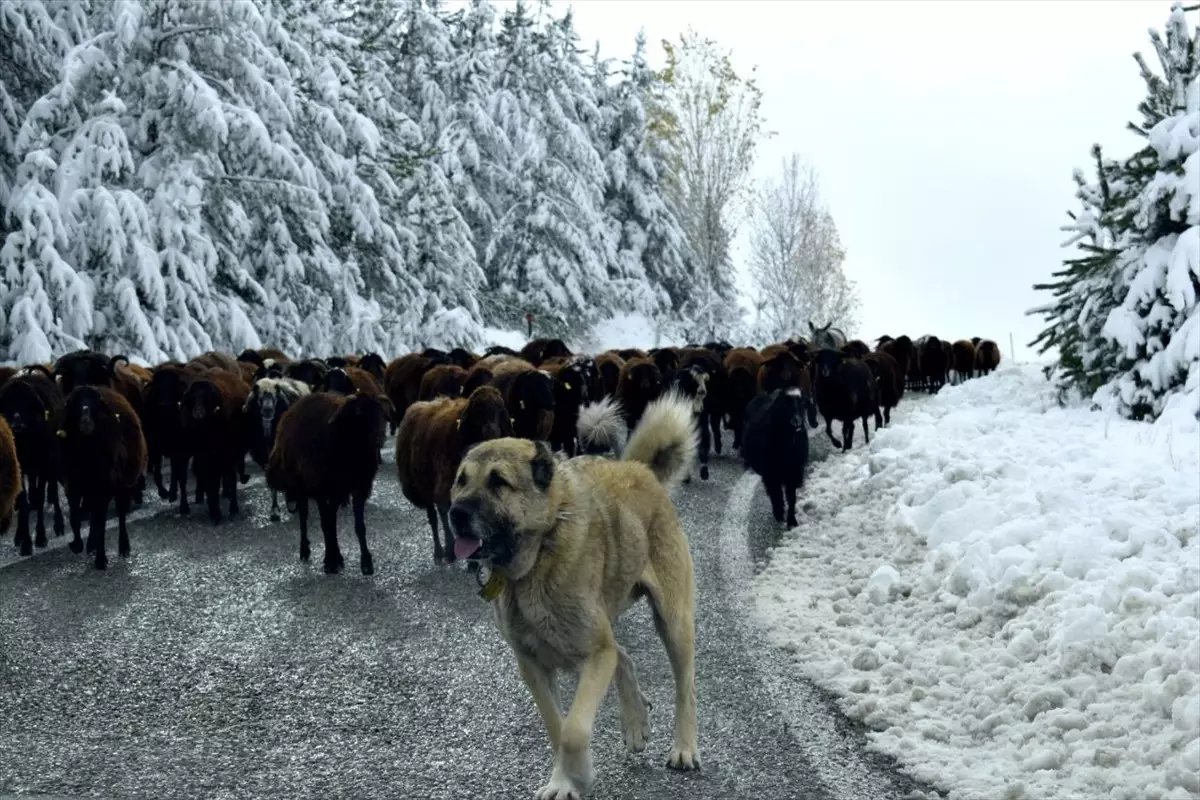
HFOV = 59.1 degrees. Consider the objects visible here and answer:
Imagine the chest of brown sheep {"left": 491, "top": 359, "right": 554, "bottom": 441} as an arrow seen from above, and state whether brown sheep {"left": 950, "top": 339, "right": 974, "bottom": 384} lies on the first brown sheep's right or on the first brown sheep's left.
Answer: on the first brown sheep's left

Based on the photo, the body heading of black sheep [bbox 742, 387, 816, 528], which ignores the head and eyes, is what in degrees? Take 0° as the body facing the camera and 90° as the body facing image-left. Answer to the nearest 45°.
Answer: approximately 0°

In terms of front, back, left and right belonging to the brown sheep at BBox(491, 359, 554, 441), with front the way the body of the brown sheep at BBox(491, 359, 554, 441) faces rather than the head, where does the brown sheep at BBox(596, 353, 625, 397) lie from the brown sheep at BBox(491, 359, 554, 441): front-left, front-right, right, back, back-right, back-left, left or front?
back-left

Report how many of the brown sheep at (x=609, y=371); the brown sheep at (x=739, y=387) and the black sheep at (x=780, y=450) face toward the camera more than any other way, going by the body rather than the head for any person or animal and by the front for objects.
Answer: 3

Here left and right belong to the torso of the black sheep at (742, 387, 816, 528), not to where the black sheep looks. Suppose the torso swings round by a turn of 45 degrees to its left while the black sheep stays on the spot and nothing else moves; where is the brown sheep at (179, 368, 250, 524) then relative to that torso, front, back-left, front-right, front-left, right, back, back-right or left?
back-right

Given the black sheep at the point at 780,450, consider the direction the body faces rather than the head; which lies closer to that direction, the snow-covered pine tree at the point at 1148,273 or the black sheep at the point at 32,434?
the black sheep

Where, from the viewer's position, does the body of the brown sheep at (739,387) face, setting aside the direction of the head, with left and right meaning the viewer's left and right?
facing the viewer

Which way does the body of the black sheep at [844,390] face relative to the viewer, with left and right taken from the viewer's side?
facing the viewer and to the left of the viewer

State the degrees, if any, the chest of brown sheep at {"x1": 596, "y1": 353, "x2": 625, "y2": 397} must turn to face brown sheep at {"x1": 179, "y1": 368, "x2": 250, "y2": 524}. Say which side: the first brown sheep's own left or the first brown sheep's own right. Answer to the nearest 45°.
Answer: approximately 45° to the first brown sheep's own right

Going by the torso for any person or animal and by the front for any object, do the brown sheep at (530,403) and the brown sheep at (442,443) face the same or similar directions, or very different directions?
same or similar directions

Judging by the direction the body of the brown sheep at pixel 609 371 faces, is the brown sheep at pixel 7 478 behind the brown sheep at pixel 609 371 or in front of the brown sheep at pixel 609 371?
in front

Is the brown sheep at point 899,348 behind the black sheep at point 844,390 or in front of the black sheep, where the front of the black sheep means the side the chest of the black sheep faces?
behind

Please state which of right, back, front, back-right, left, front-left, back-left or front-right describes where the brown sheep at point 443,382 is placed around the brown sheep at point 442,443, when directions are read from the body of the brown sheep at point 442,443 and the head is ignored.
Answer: back-left

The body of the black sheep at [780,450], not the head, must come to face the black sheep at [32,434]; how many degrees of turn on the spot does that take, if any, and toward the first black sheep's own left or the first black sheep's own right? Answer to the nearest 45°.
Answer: approximately 90° to the first black sheep's own right

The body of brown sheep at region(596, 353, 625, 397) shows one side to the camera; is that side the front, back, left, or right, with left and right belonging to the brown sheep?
front
